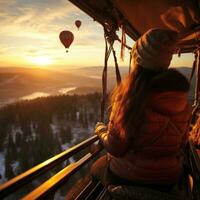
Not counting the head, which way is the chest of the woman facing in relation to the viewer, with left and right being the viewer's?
facing away from the viewer and to the left of the viewer

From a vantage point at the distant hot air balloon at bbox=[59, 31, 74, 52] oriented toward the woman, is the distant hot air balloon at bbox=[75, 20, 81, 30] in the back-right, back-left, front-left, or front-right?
back-left

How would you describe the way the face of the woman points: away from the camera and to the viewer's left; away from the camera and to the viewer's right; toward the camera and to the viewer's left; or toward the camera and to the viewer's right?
away from the camera and to the viewer's left

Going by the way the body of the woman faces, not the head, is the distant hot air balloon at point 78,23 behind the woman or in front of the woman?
in front

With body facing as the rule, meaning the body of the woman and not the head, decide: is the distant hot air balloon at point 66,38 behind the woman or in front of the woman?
in front

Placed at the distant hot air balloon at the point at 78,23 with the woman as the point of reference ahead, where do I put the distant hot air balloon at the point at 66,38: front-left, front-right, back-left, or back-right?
front-right

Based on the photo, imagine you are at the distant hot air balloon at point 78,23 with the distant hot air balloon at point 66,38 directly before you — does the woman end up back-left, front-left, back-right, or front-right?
front-left
